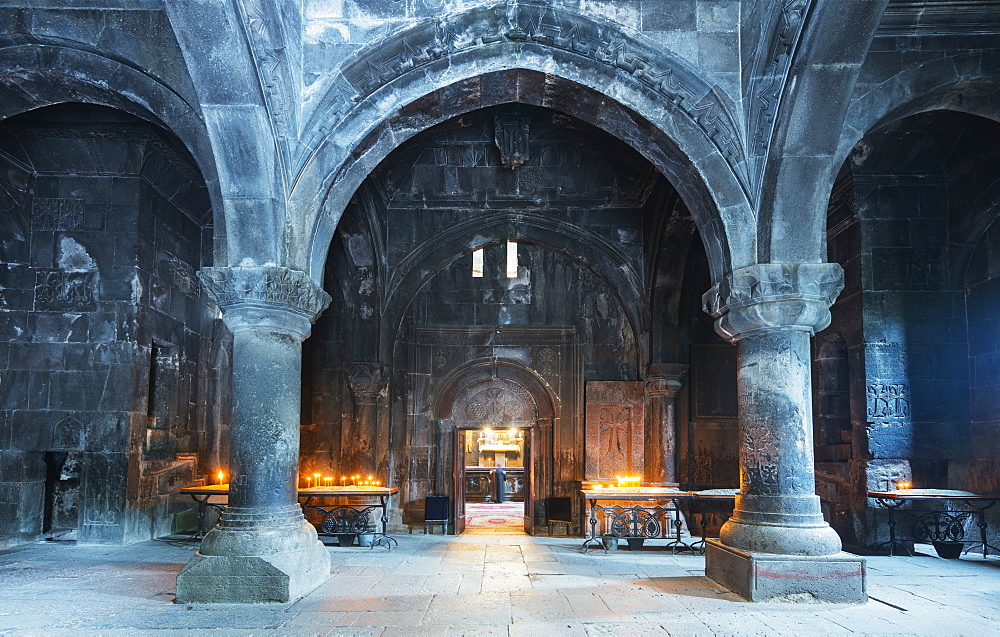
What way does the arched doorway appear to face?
toward the camera

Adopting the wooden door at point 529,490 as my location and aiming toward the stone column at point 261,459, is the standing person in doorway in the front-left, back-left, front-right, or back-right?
back-right

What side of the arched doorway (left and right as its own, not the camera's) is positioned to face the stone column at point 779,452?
front

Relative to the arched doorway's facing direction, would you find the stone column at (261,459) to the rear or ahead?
ahead

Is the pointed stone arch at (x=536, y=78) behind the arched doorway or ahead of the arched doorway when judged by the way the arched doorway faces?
ahead

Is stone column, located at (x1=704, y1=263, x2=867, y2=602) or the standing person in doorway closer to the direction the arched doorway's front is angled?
the stone column

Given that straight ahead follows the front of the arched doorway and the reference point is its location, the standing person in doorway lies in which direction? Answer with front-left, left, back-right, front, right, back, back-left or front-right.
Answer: back

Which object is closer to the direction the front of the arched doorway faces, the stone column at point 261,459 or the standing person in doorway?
the stone column

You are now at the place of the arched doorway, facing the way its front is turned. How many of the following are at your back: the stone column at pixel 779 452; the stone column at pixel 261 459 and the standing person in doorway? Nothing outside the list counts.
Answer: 1
